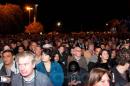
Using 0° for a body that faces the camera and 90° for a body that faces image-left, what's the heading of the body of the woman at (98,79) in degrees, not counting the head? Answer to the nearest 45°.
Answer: approximately 315°

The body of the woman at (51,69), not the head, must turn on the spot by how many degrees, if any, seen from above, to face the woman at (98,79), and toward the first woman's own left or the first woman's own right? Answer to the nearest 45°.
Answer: approximately 45° to the first woman's own left

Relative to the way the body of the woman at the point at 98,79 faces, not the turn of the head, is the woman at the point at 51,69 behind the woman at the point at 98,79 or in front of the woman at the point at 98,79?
behind

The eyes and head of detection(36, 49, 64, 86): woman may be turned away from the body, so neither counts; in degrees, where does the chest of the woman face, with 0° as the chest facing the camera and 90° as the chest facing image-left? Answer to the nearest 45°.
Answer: approximately 45°

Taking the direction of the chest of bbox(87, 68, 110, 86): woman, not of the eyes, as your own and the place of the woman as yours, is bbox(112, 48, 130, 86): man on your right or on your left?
on your left
